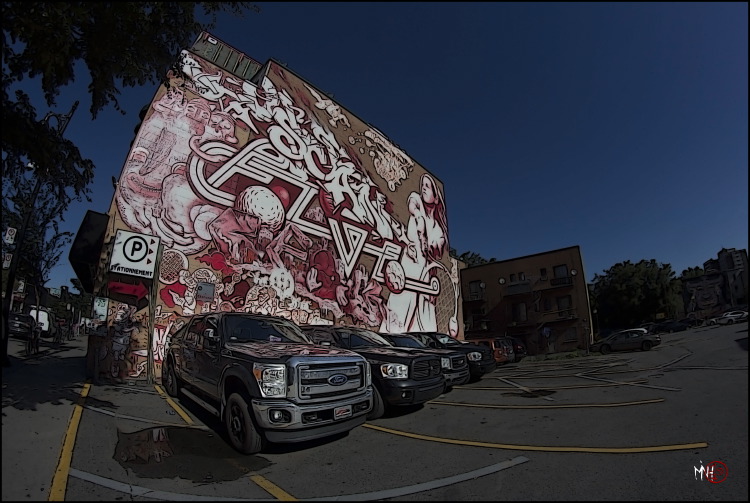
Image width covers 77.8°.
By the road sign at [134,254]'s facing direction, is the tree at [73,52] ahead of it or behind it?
ahead

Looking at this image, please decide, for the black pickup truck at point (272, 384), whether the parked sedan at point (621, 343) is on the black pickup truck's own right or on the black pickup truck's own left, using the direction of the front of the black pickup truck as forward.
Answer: on the black pickup truck's own left

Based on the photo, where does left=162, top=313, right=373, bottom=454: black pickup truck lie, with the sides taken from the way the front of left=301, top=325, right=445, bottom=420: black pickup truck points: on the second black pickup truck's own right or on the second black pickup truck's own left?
on the second black pickup truck's own right

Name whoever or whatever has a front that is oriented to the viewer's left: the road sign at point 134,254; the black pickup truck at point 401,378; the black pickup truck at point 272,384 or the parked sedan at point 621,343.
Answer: the parked sedan

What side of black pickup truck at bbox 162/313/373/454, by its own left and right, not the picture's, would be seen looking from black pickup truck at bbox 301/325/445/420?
left

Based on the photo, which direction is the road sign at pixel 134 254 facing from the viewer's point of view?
toward the camera

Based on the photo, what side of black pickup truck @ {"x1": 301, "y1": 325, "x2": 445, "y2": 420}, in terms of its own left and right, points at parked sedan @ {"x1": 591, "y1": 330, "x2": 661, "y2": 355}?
left

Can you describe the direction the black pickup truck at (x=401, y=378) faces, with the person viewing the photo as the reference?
facing the viewer and to the right of the viewer

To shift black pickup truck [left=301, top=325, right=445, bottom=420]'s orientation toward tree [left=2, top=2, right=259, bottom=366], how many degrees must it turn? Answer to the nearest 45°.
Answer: approximately 90° to its right

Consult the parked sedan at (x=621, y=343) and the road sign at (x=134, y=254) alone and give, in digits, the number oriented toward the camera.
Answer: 1

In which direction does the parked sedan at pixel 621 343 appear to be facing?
to the viewer's left

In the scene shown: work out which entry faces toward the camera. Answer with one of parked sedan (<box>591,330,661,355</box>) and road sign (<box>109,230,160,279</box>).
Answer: the road sign
